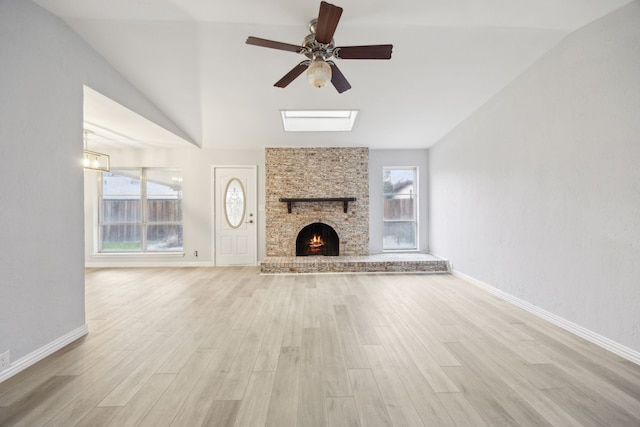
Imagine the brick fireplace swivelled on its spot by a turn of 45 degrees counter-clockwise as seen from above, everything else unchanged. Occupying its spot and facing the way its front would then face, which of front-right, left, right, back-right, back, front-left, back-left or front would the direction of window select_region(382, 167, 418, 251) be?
front-left

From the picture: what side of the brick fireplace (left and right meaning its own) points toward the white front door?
right

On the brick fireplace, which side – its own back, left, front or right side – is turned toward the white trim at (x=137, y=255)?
right

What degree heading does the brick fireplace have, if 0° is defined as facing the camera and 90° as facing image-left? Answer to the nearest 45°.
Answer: approximately 0°

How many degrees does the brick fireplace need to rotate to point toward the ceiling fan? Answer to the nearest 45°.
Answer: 0° — it already faces it

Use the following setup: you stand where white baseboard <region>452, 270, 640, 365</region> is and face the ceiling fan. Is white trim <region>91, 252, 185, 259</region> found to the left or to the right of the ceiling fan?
right
